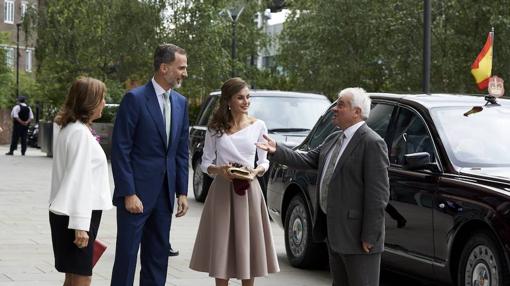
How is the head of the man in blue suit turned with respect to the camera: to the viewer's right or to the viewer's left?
to the viewer's right

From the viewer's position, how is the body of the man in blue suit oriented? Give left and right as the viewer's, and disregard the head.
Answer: facing the viewer and to the right of the viewer

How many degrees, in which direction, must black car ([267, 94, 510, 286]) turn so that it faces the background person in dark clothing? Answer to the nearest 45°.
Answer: approximately 180°

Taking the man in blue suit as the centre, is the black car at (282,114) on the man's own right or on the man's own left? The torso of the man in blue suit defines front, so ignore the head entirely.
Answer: on the man's own left

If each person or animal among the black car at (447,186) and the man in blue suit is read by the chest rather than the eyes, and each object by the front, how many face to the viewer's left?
0

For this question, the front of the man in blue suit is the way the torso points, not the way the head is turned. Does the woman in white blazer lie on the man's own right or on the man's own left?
on the man's own right

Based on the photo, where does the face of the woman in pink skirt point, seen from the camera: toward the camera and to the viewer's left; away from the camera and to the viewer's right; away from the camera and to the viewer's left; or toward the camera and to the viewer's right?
toward the camera and to the viewer's right

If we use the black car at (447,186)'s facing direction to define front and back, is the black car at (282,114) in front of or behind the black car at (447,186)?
behind
